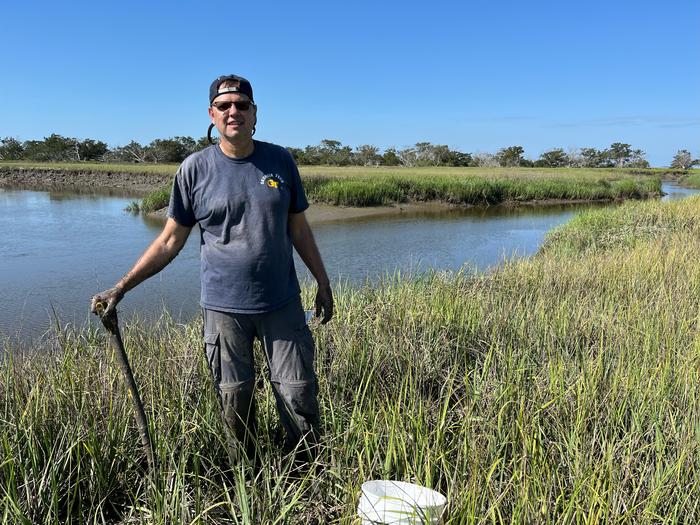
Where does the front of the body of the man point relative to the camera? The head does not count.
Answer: toward the camera

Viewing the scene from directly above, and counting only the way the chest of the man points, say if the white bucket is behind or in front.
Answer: in front

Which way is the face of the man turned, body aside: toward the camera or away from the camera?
toward the camera
